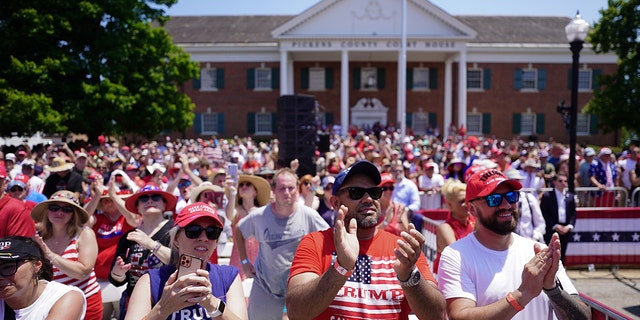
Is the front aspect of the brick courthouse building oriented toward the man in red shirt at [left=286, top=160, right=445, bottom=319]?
yes

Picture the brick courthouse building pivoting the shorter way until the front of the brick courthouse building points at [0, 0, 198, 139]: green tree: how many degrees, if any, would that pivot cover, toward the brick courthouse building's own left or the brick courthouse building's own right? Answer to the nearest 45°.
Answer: approximately 45° to the brick courthouse building's own right

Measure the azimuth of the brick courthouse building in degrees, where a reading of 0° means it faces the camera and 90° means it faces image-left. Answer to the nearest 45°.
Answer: approximately 0°

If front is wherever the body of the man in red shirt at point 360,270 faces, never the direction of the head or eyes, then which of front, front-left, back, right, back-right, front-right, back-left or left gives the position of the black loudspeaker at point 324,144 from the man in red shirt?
back

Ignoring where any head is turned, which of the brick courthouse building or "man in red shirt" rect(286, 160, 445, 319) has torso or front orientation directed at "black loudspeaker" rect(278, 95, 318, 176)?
the brick courthouse building

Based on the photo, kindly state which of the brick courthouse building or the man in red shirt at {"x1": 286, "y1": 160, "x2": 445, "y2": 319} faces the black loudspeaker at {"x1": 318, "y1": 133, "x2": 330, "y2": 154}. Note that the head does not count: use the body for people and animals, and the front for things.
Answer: the brick courthouse building

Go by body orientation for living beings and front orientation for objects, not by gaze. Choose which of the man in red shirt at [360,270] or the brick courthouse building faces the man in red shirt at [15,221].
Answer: the brick courthouse building

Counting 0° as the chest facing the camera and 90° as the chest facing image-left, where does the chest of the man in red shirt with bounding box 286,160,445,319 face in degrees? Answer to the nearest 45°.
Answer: approximately 0°

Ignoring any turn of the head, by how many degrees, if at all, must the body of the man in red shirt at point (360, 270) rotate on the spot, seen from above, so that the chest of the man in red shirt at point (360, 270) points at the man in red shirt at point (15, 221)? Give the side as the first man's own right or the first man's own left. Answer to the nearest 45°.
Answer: approximately 135° to the first man's own right

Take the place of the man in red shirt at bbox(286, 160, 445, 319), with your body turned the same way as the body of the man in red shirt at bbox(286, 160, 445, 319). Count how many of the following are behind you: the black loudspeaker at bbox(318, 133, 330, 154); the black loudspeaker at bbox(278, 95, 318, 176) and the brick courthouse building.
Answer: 3

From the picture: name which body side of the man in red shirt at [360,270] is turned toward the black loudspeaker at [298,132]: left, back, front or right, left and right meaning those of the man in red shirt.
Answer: back

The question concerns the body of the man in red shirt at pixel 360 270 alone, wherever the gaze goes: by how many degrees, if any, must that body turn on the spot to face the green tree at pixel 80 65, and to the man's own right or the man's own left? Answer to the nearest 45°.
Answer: approximately 135° to the man's own right
